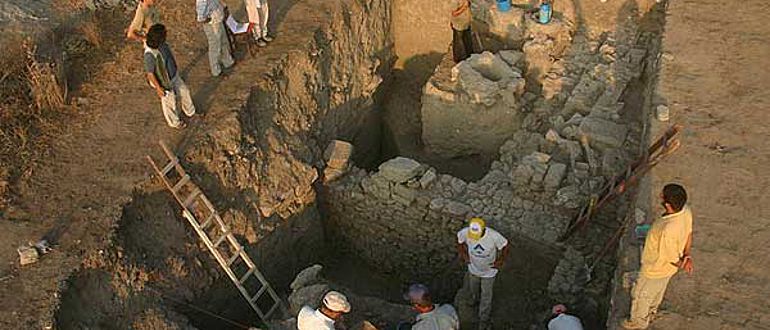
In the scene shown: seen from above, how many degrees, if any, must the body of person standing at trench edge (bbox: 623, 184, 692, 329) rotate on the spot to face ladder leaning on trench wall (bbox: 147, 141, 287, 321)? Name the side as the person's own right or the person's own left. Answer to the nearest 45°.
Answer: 0° — they already face it

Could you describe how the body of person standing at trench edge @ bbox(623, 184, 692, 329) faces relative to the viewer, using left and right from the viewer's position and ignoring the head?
facing to the left of the viewer

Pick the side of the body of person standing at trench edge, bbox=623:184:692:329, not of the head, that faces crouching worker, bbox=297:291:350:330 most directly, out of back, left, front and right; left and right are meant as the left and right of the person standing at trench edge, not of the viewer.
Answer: front

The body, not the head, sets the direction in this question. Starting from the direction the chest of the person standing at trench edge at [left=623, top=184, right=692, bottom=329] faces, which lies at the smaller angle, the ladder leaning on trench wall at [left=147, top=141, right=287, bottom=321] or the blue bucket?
the ladder leaning on trench wall

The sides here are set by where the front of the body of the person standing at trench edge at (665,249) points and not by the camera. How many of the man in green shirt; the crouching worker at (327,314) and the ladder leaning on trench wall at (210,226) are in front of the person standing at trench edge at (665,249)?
3

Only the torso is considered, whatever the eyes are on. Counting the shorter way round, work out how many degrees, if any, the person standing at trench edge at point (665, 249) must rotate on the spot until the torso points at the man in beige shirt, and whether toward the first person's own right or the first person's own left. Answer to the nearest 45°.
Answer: approximately 45° to the first person's own right

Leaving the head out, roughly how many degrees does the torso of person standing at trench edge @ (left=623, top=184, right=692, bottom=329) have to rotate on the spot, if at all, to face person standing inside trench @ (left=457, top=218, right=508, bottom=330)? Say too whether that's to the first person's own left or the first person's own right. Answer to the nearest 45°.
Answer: approximately 45° to the first person's own right

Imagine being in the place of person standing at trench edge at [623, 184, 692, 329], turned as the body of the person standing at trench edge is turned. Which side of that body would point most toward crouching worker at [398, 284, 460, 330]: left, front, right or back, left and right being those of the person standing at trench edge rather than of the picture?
front

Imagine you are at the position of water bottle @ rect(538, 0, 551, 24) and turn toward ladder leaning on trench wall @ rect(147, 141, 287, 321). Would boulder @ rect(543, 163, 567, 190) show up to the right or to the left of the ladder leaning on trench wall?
left

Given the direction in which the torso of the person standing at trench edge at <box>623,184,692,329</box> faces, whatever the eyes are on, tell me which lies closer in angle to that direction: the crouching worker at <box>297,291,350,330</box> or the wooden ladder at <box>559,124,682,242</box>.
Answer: the crouching worker

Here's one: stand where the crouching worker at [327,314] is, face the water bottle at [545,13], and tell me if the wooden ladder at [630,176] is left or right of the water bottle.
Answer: right
